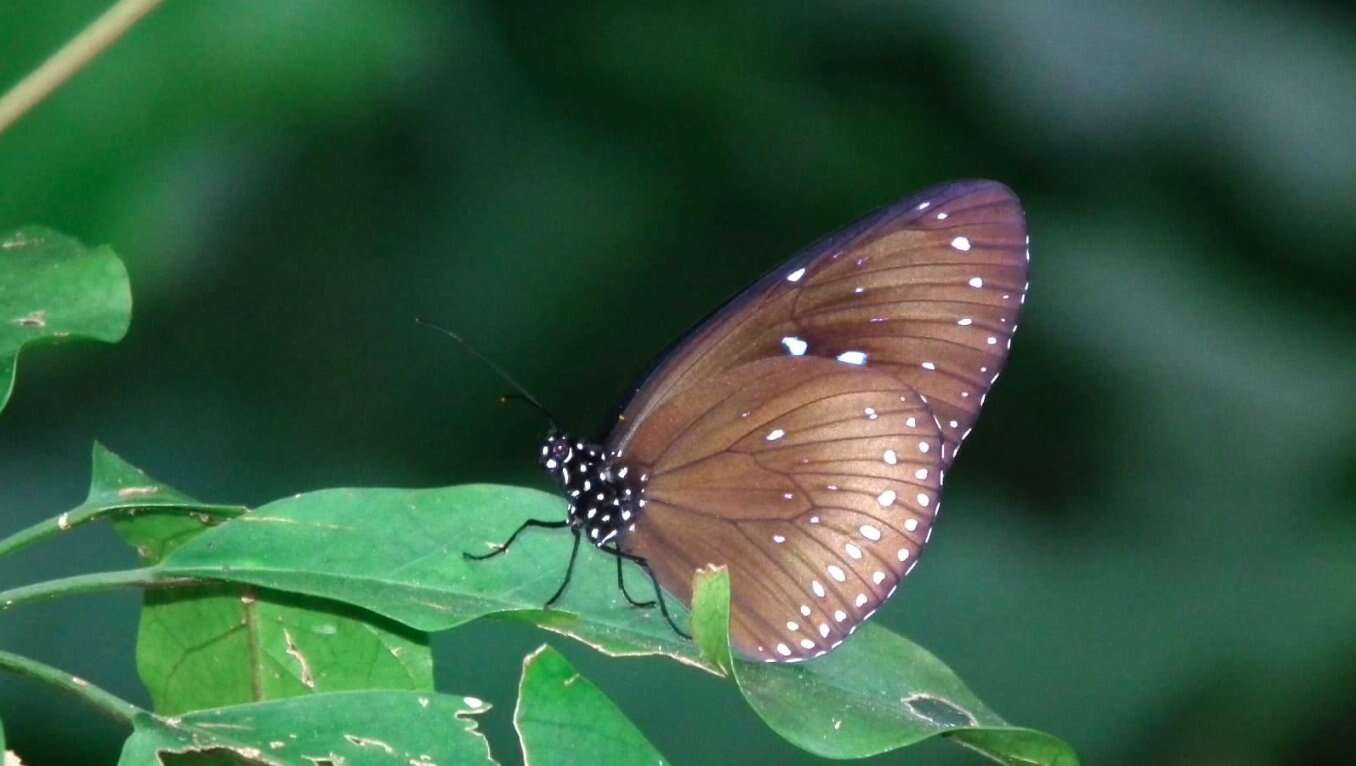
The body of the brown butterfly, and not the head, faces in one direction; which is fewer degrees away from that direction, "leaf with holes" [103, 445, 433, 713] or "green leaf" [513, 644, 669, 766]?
the leaf with holes

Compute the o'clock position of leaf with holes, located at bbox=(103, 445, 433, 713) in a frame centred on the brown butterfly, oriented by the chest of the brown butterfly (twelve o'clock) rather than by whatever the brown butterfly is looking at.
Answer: The leaf with holes is roughly at 11 o'clock from the brown butterfly.

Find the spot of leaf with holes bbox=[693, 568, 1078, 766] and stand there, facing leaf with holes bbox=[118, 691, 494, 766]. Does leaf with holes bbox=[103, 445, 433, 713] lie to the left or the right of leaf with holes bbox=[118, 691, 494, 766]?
right

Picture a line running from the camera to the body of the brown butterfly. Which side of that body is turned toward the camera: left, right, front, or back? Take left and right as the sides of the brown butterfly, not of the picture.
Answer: left

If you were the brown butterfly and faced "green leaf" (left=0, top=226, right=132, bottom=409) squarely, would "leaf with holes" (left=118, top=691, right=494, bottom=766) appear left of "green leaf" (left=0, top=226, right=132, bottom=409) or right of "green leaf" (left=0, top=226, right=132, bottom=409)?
left

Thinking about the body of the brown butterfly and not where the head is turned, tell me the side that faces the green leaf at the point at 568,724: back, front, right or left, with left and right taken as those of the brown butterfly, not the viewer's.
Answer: front

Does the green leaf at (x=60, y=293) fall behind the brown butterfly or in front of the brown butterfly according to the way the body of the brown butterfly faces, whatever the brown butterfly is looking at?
in front
